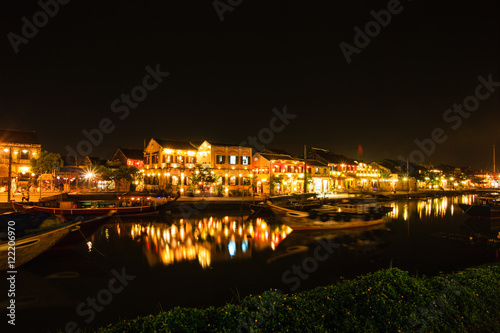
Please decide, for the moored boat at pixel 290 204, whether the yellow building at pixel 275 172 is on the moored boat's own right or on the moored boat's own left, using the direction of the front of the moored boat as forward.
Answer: on the moored boat's own right

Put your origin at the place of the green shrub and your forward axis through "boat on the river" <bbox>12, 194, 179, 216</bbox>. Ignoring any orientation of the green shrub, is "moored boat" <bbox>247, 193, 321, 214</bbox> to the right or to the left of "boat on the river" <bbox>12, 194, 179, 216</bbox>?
right

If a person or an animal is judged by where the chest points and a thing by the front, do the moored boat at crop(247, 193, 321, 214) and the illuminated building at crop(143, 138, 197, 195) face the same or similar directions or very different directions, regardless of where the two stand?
very different directions

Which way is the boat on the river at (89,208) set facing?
to the viewer's right

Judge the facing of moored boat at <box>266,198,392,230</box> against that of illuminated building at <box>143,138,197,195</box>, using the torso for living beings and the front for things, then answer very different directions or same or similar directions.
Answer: very different directions

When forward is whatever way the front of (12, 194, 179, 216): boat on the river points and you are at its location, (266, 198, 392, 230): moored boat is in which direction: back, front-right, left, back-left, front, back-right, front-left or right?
front-right

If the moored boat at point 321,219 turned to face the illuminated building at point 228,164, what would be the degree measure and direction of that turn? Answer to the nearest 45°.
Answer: approximately 45° to its right

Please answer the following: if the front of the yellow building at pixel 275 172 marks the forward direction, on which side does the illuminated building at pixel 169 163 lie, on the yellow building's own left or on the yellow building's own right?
on the yellow building's own right

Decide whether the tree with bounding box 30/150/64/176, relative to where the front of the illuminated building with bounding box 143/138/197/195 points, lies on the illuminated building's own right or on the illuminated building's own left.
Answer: on the illuminated building's own right

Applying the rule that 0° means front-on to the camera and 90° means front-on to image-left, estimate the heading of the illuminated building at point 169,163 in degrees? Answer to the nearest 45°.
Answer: approximately 315°

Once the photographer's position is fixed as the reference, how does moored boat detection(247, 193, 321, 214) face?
facing to the left of the viewer

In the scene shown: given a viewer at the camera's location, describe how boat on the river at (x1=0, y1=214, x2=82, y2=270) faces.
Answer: facing to the right of the viewer
